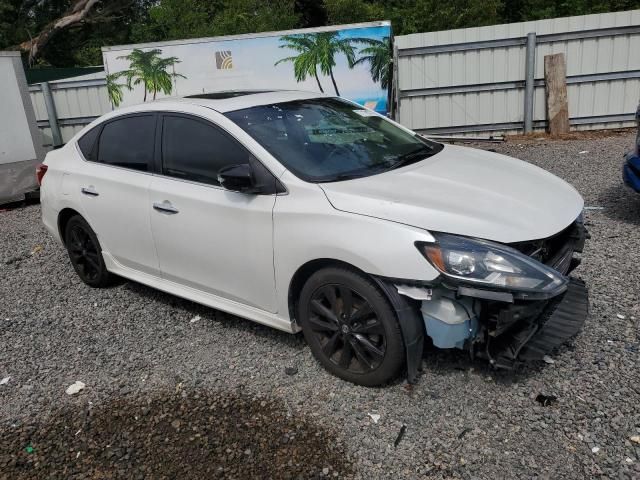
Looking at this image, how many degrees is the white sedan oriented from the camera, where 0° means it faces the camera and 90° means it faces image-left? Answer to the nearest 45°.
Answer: approximately 315°

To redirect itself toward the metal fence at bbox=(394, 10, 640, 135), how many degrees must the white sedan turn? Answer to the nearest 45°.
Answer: approximately 90° to its left

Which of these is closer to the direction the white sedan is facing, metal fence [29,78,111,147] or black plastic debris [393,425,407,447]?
the black plastic debris

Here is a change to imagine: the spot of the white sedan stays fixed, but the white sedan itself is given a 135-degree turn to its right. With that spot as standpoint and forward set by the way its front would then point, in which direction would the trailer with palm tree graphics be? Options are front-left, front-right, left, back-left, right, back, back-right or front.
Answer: right

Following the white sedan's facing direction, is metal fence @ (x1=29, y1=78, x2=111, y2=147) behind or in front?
behind

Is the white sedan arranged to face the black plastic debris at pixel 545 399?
yes

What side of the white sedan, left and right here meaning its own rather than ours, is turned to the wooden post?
left

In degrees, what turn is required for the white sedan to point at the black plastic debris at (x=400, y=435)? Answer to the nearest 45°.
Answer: approximately 45° to its right
